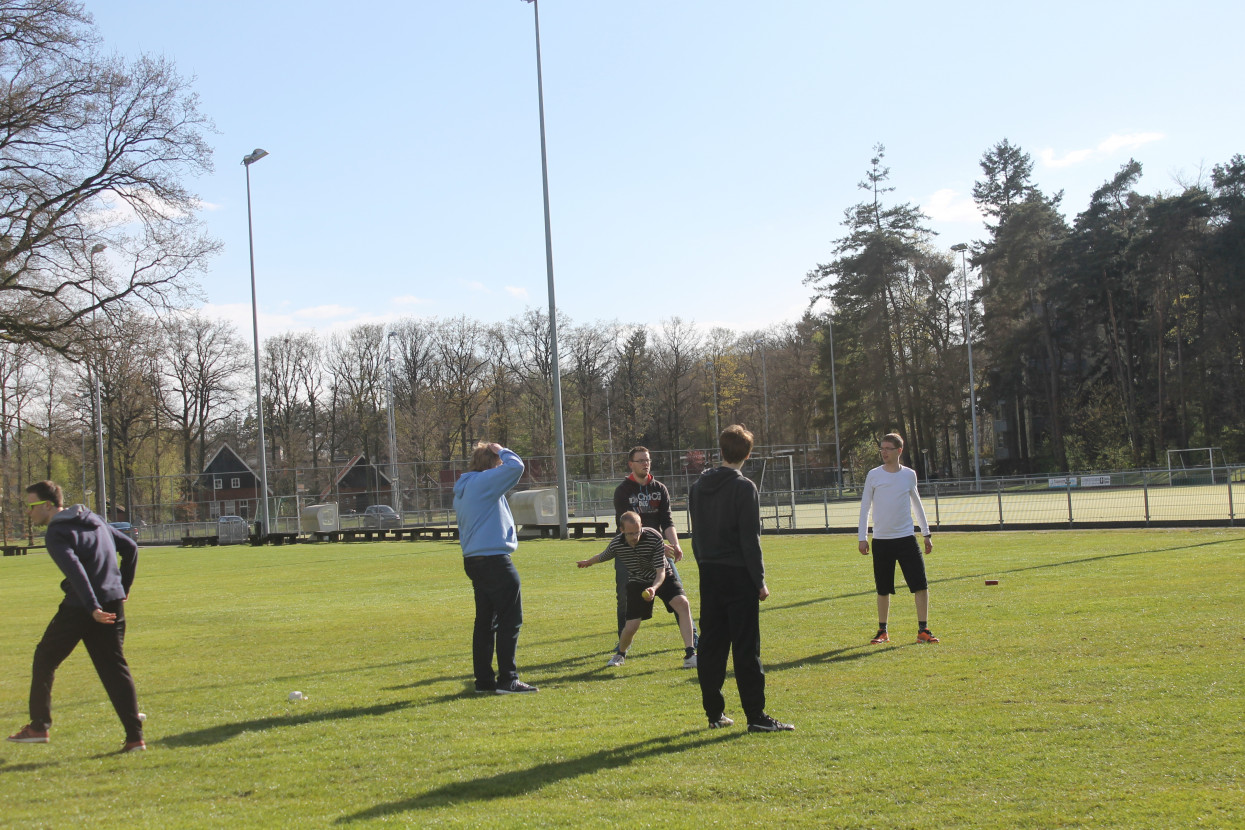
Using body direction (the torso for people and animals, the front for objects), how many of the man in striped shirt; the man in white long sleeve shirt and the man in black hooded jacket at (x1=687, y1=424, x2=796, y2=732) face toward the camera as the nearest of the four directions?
2

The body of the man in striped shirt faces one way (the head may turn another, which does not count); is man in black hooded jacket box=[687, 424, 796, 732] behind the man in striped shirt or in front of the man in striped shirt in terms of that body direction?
in front

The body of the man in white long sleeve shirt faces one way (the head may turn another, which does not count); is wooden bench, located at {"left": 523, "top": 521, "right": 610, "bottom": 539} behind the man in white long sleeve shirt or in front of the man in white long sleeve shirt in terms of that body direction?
behind

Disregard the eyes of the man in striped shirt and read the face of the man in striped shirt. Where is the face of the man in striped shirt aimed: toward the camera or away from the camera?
toward the camera

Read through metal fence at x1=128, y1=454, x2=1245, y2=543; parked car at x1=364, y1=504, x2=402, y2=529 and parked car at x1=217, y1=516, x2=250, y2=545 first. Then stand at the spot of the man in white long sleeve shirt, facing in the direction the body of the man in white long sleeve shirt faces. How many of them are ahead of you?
0

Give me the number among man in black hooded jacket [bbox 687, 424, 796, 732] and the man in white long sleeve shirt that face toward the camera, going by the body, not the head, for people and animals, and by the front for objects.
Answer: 1

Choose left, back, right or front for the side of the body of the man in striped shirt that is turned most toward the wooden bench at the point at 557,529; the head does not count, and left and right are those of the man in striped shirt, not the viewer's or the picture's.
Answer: back

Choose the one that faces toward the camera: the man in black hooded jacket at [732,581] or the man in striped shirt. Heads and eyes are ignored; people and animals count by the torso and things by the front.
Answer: the man in striped shirt

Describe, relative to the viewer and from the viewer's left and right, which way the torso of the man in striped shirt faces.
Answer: facing the viewer

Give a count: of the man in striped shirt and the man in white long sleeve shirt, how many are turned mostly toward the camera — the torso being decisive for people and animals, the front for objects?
2

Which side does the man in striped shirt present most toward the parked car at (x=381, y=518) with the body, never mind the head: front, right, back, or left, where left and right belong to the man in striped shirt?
back

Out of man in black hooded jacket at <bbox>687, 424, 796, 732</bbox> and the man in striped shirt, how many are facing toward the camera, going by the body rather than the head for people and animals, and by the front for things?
1

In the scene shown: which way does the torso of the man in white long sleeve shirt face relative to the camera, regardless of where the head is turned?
toward the camera

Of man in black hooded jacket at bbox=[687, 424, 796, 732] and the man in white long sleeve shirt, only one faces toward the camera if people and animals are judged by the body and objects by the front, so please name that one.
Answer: the man in white long sleeve shirt
